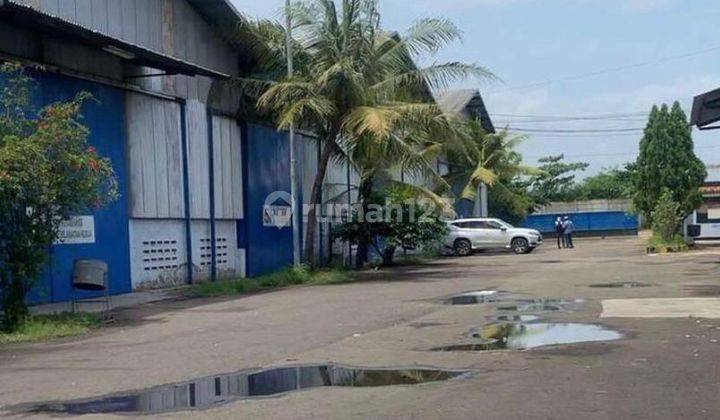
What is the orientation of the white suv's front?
to the viewer's right

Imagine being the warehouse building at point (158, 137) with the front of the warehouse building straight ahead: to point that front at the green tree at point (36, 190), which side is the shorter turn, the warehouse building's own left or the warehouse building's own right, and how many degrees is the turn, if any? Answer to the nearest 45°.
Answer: approximately 45° to the warehouse building's own right

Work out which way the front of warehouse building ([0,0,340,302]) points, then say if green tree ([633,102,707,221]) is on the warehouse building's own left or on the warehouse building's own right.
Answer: on the warehouse building's own left

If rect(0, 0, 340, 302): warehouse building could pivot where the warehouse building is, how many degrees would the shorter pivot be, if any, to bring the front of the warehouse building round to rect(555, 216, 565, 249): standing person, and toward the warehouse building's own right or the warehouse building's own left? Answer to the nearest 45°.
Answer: approximately 90° to the warehouse building's own left
